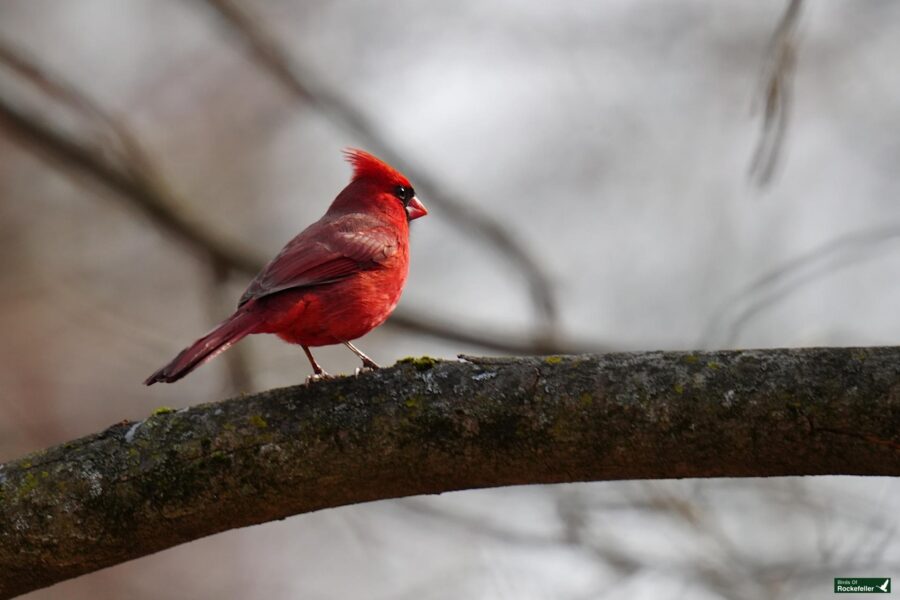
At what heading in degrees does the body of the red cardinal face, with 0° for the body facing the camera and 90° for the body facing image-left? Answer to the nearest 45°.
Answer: approximately 270°
